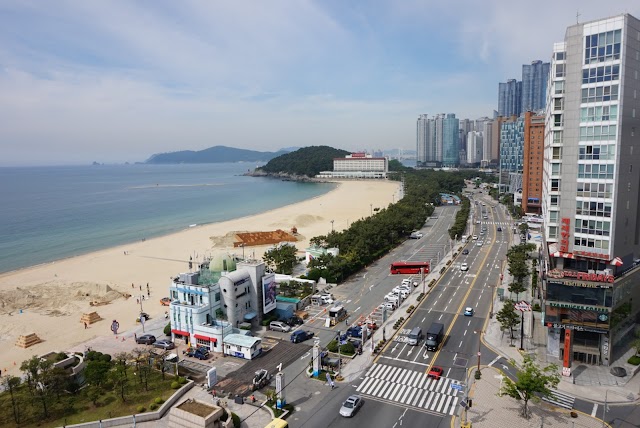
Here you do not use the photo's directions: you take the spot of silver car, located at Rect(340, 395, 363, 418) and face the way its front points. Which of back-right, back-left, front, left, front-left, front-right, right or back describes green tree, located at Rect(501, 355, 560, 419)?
back-left

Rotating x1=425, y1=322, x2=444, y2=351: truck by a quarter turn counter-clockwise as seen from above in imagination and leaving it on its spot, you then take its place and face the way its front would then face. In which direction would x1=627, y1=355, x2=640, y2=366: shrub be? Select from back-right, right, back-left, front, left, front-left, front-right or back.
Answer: front-left

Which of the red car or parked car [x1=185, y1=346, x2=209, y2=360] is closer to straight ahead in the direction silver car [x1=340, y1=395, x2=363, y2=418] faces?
the parked car

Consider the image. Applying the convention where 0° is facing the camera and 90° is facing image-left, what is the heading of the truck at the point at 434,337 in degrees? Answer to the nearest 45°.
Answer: approximately 45°

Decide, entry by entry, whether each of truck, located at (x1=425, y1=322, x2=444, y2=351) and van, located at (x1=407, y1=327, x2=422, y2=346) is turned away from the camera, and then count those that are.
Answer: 0

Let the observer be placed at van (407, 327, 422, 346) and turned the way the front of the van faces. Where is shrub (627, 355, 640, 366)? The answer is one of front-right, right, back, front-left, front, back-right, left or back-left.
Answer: back-left

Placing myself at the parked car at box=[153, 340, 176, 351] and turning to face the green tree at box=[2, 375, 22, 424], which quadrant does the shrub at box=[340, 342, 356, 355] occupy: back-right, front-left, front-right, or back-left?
back-left

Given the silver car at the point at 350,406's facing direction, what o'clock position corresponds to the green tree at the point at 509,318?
The green tree is roughly at 6 o'clock from the silver car.

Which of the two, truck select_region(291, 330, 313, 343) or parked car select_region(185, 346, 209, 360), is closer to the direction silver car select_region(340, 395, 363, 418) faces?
the parked car

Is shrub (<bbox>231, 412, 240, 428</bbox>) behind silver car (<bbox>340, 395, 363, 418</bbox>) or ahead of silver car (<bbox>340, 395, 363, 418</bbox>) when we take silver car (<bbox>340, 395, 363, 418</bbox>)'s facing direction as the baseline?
ahead

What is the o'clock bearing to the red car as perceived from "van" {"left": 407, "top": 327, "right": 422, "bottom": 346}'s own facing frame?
The red car is roughly at 10 o'clock from the van.

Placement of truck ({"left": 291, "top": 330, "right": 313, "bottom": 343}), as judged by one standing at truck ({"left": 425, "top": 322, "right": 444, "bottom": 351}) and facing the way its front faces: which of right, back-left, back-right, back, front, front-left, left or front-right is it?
front-right

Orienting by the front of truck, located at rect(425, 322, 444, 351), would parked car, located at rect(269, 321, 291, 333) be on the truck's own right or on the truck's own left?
on the truck's own right

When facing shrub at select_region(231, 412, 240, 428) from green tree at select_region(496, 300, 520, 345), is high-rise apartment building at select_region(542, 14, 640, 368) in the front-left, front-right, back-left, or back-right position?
back-left

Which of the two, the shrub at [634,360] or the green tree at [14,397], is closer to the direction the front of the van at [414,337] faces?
the green tree

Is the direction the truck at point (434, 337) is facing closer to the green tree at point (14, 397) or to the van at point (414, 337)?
the green tree

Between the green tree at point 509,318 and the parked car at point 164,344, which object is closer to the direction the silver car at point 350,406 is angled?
the parked car
